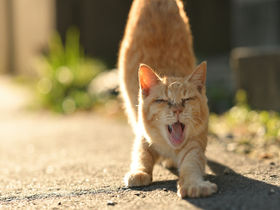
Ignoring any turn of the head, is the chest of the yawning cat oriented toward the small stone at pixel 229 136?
no

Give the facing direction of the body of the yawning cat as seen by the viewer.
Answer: toward the camera

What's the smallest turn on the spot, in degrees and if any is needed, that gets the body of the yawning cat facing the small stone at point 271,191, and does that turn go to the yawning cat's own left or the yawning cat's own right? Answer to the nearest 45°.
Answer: approximately 45° to the yawning cat's own left
